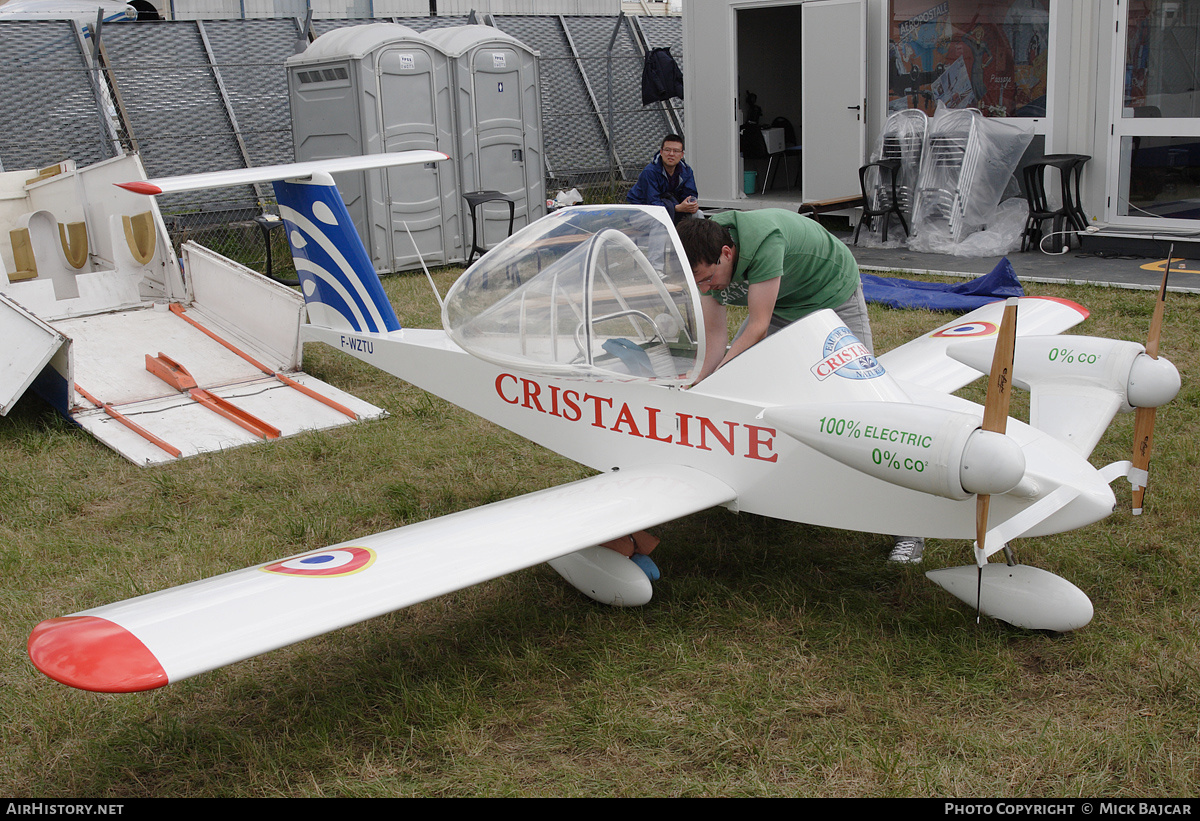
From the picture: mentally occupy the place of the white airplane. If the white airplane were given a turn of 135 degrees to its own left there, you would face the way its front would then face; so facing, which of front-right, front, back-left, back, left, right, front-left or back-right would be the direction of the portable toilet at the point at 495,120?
front

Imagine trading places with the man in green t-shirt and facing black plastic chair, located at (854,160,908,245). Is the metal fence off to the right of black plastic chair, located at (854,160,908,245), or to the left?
left

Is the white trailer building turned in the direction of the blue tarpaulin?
yes

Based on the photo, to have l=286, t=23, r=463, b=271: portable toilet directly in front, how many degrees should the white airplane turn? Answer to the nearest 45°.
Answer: approximately 135° to its left

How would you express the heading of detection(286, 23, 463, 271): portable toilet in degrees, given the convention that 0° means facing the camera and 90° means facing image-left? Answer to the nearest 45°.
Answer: approximately 315°

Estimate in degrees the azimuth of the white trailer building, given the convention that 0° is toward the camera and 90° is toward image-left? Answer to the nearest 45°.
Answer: approximately 0°

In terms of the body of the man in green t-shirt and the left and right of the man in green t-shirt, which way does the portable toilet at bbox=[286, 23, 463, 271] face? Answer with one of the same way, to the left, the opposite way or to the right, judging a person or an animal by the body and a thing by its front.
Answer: to the left

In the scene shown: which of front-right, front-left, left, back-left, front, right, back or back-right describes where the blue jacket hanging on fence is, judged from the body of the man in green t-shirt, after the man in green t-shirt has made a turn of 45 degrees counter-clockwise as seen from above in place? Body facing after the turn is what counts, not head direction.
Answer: back

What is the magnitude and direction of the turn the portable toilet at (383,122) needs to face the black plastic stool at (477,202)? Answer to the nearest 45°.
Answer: approximately 45° to its left

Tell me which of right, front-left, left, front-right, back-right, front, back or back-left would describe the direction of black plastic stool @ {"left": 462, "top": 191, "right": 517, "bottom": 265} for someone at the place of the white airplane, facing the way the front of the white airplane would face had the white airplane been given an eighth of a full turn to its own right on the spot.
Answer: back
